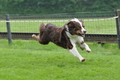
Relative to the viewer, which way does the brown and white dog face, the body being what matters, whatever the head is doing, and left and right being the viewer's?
facing the viewer and to the right of the viewer
